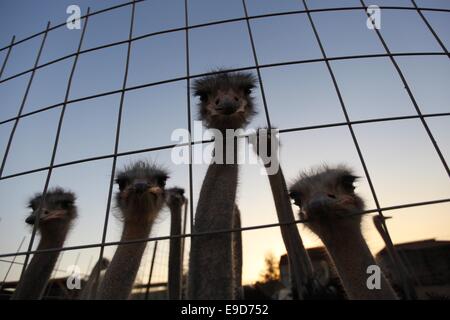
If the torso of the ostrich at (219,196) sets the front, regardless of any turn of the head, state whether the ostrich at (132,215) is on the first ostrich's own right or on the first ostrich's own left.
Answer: on the first ostrich's own right

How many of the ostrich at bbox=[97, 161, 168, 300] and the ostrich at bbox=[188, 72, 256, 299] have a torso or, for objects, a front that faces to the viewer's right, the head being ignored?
0

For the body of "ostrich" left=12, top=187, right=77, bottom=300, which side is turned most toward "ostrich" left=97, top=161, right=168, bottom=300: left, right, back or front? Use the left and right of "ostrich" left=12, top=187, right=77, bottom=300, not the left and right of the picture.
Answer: left

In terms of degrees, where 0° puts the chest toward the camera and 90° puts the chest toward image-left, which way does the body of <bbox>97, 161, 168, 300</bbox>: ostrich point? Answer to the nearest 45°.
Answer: approximately 0°

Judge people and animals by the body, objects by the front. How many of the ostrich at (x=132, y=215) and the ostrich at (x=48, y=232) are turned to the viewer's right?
0

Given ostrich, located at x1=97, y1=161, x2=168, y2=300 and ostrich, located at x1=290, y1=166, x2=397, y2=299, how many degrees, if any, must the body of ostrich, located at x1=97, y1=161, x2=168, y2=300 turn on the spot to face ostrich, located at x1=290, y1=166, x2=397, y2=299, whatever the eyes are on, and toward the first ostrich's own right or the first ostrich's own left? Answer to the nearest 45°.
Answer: approximately 45° to the first ostrich's own left

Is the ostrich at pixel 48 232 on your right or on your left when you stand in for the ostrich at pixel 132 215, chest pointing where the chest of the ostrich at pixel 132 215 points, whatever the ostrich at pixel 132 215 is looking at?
on your right
